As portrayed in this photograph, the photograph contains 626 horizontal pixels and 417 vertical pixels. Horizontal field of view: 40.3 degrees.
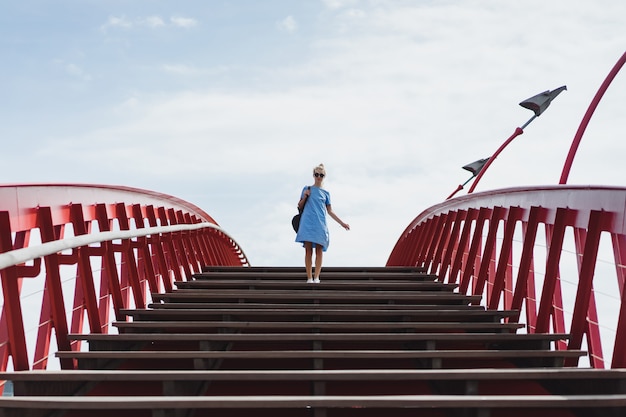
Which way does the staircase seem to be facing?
toward the camera

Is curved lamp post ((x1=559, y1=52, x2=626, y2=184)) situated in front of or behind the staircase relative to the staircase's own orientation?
behind

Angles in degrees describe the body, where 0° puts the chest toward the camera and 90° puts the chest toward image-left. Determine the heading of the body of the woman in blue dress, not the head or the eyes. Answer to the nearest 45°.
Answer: approximately 0°

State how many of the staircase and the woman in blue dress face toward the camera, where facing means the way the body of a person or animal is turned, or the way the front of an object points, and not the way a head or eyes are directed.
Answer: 2

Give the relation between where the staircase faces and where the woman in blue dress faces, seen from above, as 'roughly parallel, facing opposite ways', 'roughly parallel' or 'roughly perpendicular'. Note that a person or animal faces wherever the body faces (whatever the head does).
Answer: roughly parallel

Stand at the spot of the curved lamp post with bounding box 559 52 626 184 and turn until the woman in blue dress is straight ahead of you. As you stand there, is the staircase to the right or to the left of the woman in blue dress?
left

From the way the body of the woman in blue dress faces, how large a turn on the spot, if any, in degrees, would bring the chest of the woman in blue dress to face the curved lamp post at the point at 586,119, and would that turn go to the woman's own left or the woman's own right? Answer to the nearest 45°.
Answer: approximately 90° to the woman's own left
